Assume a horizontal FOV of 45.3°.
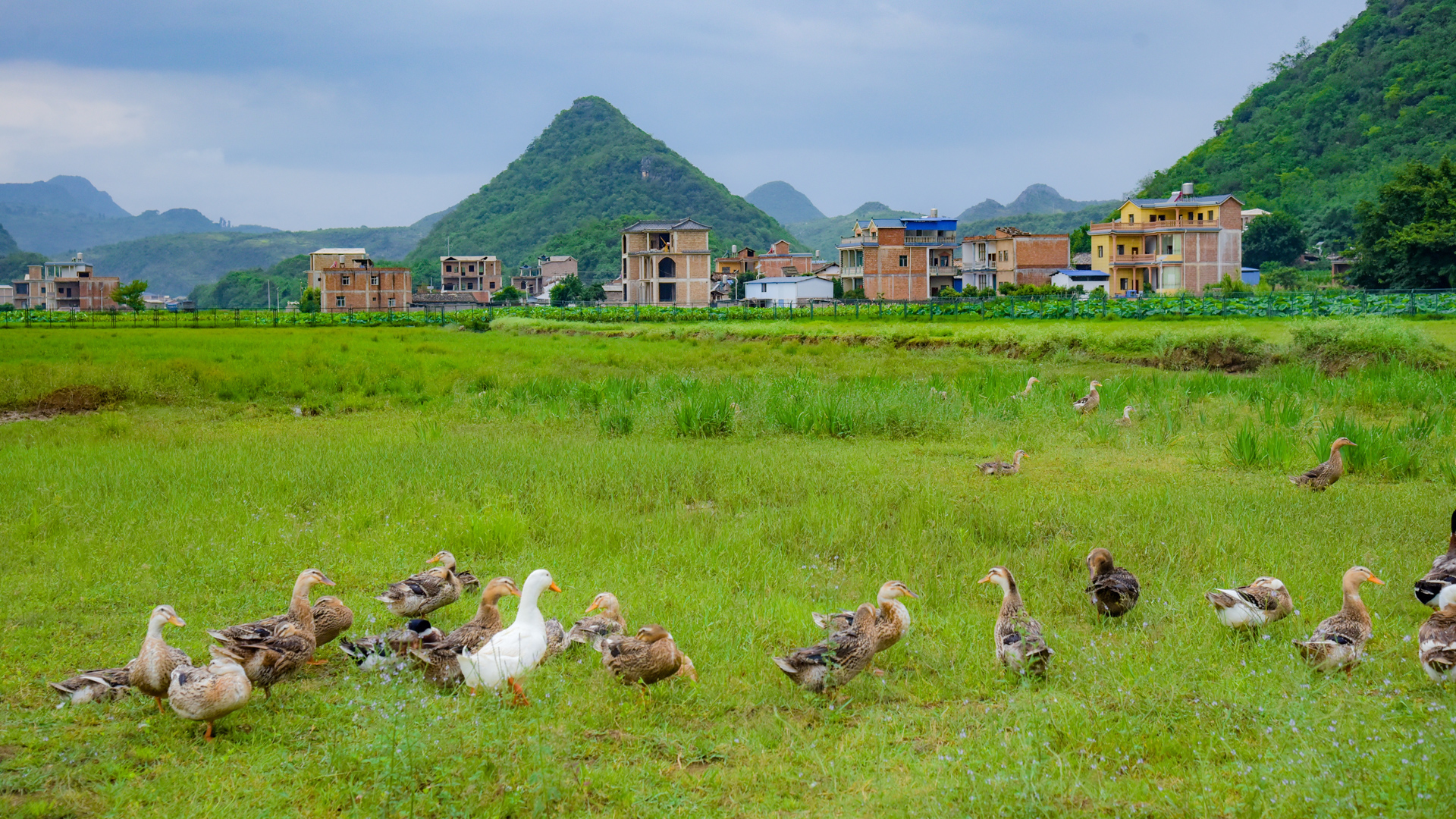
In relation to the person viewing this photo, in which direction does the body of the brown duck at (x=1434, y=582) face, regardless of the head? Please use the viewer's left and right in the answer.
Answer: facing to the right of the viewer

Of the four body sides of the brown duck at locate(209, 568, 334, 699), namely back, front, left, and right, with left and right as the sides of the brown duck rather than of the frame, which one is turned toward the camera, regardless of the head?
right

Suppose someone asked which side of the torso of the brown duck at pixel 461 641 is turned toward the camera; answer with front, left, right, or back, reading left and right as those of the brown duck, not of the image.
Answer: right

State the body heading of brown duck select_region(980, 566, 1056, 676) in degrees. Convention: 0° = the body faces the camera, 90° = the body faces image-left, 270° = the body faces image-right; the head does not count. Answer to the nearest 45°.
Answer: approximately 135°

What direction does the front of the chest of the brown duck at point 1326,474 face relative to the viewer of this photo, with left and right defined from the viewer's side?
facing to the right of the viewer

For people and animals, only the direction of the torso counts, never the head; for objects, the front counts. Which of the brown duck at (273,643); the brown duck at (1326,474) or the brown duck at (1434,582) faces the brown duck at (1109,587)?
the brown duck at (273,643)

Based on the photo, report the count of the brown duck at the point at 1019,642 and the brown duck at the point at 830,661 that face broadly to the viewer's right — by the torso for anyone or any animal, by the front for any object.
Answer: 1

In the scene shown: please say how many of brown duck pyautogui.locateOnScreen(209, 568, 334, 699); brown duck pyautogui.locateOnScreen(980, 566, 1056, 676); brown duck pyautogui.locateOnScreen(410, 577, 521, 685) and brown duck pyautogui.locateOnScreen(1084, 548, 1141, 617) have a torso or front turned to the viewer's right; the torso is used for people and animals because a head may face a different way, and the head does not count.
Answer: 2

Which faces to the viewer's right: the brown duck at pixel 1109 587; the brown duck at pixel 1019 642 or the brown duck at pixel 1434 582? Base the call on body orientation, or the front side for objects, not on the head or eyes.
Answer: the brown duck at pixel 1434 582

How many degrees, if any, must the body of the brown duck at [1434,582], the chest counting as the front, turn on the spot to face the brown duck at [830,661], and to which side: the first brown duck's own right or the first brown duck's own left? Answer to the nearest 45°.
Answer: approximately 135° to the first brown duck's own right

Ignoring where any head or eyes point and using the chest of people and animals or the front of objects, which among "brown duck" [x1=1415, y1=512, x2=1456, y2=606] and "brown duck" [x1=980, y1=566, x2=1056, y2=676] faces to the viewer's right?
"brown duck" [x1=1415, y1=512, x2=1456, y2=606]

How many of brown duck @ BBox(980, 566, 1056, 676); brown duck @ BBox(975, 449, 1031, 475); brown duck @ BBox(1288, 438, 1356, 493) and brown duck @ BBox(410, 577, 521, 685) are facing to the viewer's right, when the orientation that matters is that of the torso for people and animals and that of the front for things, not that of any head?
3

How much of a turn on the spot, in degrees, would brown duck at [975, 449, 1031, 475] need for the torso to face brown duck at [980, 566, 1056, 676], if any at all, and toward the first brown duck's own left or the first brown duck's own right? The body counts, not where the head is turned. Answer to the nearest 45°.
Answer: approximately 90° to the first brown duck's own right
